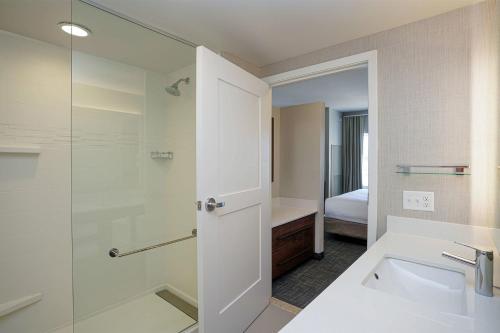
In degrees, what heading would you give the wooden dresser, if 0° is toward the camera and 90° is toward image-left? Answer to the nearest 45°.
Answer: approximately 315°

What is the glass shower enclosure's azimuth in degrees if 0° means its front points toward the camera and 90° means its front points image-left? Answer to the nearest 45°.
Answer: approximately 315°

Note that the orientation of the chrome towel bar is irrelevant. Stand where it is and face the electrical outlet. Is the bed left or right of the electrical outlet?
left

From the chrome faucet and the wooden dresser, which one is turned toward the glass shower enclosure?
the chrome faucet

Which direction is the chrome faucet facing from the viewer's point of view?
to the viewer's left

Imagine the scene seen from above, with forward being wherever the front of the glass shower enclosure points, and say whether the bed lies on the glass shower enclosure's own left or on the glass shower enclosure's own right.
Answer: on the glass shower enclosure's own left

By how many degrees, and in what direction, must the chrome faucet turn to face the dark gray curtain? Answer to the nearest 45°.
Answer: approximately 45° to its right
